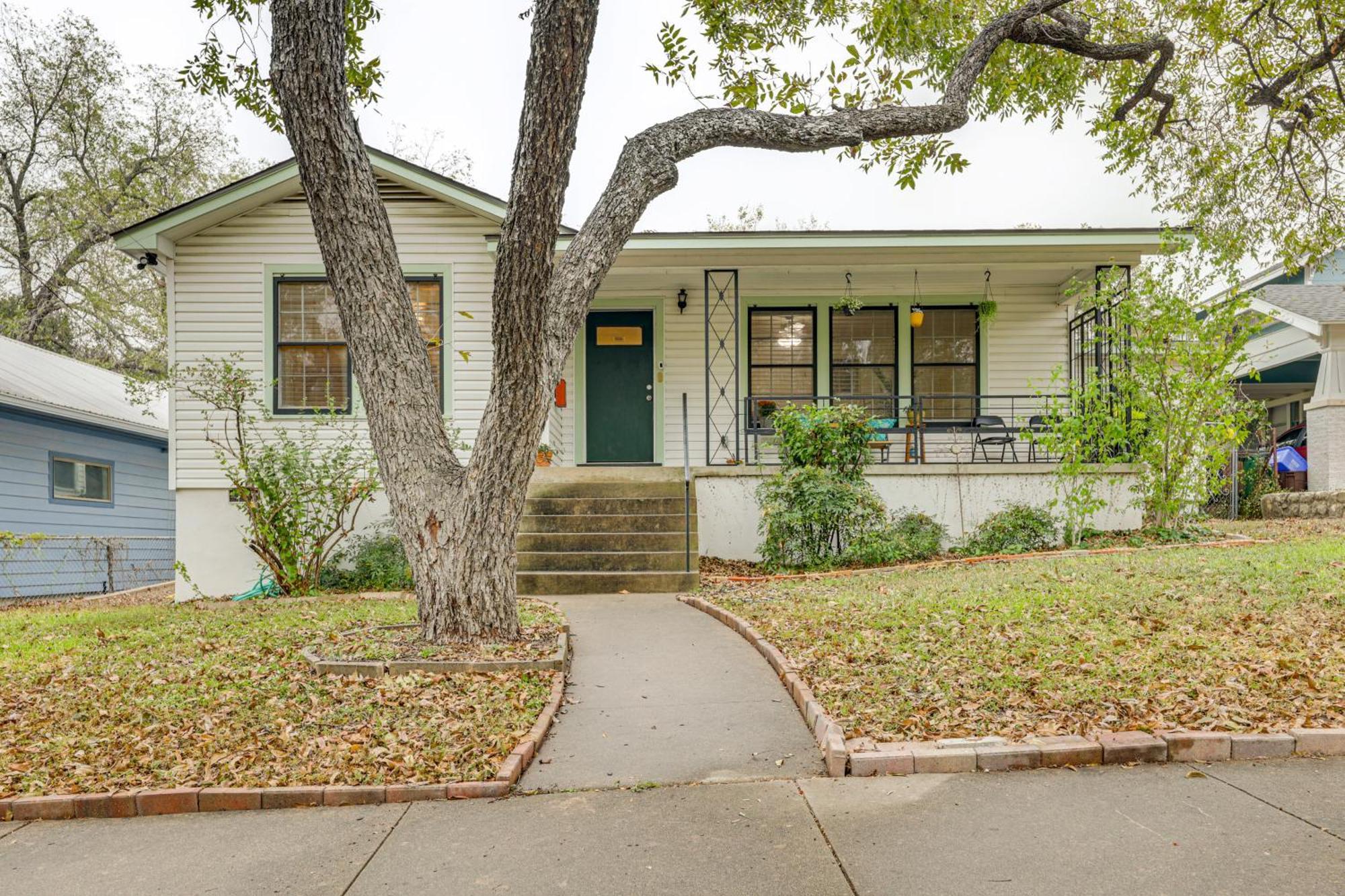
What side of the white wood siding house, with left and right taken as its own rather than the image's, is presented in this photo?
front

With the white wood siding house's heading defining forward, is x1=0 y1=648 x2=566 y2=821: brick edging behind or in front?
in front

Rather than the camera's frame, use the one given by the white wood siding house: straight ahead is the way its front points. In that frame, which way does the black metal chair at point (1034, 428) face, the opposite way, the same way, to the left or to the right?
to the right

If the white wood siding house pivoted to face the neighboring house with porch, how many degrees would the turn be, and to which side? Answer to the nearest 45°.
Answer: approximately 90° to its left

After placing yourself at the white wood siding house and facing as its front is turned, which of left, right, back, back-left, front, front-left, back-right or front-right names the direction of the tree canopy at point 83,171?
back-right

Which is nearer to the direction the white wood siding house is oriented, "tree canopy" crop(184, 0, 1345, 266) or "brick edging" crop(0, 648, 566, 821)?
the brick edging

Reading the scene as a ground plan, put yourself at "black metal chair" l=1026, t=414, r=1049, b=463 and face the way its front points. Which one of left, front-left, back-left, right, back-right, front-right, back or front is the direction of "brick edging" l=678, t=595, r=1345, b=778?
front-left

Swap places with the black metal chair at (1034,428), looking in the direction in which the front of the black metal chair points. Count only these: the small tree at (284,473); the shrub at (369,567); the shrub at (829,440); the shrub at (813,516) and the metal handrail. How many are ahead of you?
5

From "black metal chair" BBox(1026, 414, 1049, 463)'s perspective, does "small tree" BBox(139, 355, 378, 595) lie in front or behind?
in front

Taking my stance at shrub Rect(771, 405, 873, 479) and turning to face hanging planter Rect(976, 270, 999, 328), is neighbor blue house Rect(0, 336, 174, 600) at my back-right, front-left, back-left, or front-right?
back-left

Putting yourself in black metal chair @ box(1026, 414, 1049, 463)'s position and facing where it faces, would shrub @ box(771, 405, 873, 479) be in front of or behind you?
in front

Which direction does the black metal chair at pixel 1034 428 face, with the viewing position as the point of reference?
facing the viewer and to the left of the viewer

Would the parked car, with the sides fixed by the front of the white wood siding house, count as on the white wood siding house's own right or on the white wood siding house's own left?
on the white wood siding house's own left
